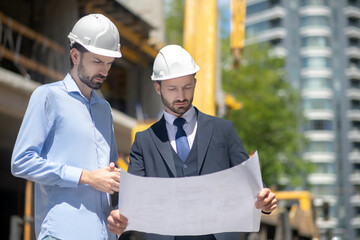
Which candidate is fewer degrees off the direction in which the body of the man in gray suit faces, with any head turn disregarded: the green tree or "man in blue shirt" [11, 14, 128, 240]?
the man in blue shirt

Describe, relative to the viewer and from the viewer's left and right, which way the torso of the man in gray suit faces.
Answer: facing the viewer

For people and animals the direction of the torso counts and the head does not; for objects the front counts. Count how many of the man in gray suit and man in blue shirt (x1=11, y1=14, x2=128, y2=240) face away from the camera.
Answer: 0

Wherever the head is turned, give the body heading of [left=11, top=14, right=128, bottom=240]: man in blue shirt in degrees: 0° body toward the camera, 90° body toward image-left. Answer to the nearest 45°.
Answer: approximately 315°

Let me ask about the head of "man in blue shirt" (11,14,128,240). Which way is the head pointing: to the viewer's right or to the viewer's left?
to the viewer's right

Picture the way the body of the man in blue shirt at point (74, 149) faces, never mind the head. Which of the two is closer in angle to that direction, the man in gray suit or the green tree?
the man in gray suit

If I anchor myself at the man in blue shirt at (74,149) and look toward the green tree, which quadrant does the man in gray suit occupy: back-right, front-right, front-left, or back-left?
front-right

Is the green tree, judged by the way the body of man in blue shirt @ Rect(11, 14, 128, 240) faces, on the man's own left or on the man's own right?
on the man's own left

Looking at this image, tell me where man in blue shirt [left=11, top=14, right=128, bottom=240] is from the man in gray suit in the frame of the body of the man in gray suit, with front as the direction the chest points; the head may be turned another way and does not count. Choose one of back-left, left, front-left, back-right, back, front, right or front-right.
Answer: right
